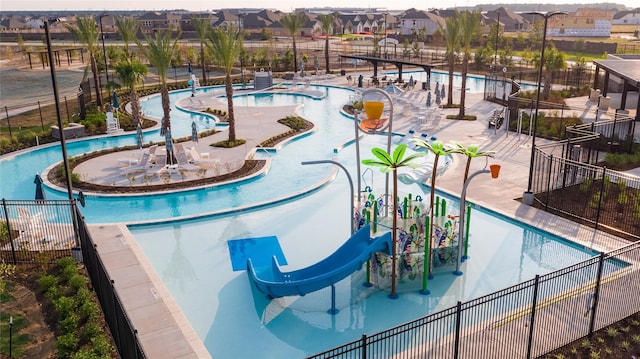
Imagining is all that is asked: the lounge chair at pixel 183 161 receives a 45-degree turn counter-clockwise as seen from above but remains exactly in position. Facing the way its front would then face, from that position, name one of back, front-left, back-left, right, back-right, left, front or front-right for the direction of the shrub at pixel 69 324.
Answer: right

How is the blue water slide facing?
to the viewer's left

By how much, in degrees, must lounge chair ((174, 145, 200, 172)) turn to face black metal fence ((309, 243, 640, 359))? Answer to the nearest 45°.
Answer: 0° — it already faces it

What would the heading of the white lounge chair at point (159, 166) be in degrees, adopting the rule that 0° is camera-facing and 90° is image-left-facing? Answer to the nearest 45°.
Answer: approximately 45°

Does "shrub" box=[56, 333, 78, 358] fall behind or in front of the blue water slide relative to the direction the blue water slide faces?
in front

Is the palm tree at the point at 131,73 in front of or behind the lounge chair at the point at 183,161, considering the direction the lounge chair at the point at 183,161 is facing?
behind

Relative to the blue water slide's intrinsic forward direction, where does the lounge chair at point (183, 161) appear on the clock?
The lounge chair is roughly at 2 o'clock from the blue water slide.

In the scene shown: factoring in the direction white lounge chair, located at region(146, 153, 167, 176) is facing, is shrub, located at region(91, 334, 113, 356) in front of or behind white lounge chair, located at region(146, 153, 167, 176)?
in front

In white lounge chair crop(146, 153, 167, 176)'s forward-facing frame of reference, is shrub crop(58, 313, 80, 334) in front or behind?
in front

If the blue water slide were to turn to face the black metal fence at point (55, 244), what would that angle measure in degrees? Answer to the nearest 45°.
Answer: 0° — it already faces it

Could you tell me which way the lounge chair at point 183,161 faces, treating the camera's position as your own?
facing the viewer and to the right of the viewer

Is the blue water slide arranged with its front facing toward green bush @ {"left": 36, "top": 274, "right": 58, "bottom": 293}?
yes

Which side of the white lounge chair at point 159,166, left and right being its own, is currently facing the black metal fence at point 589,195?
left

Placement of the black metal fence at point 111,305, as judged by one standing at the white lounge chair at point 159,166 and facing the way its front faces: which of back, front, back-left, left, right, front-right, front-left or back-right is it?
front-left
